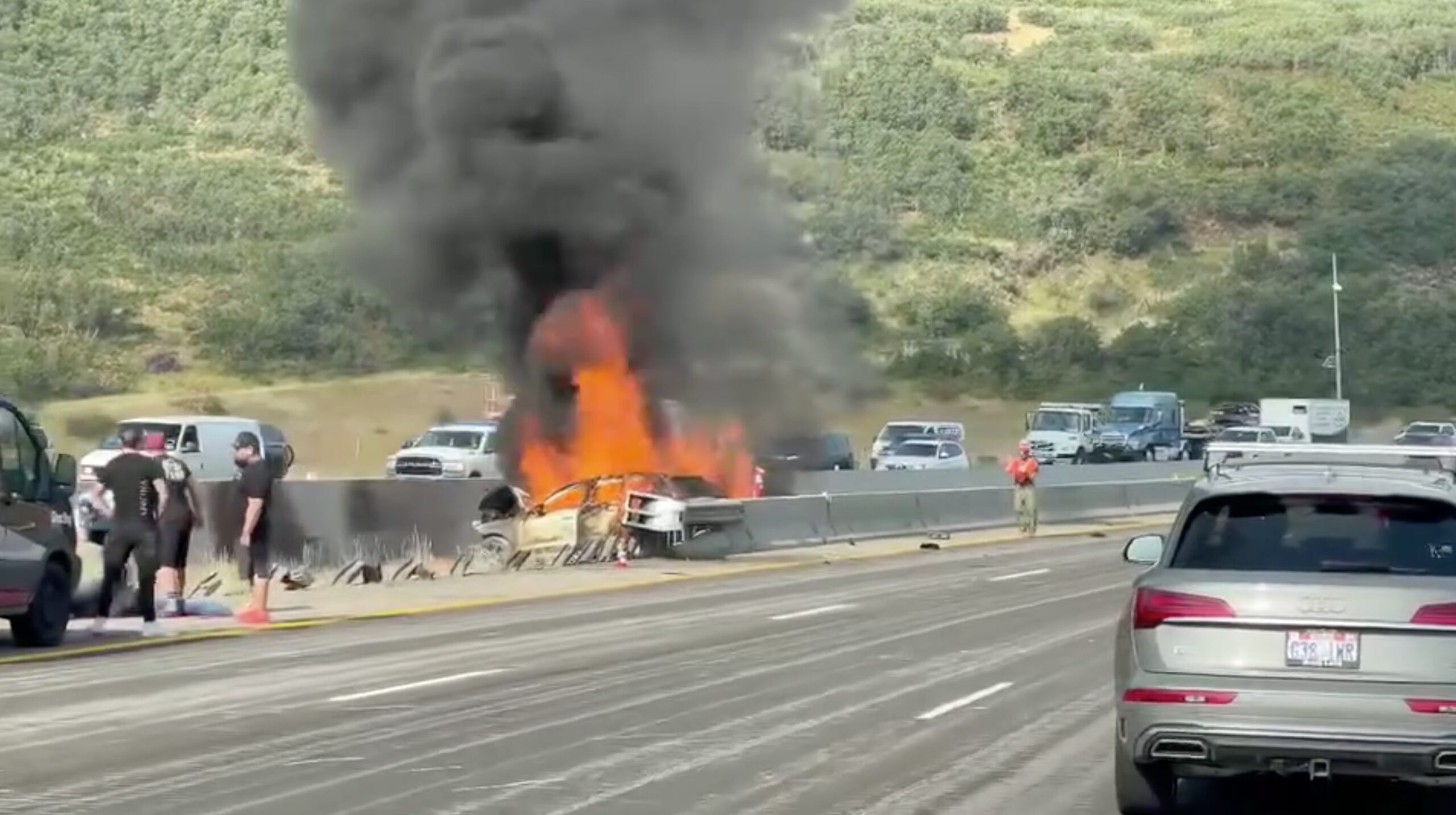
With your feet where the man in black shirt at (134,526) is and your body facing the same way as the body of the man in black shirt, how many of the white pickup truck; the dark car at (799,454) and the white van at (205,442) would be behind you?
0

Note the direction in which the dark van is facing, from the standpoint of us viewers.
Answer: facing away from the viewer and to the right of the viewer

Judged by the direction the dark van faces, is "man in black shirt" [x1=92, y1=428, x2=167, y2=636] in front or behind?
in front

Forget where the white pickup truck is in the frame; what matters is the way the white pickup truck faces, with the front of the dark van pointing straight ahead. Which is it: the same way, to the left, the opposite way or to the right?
the opposite way

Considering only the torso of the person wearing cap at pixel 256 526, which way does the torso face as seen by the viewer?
to the viewer's left

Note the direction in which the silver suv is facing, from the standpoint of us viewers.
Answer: facing away from the viewer

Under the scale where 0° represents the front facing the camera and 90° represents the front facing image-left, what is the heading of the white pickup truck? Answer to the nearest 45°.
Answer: approximately 45°

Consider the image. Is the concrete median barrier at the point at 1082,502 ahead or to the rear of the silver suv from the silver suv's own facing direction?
ahead

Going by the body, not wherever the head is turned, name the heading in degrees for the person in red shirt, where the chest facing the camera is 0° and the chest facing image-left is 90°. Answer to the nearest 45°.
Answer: approximately 0°
